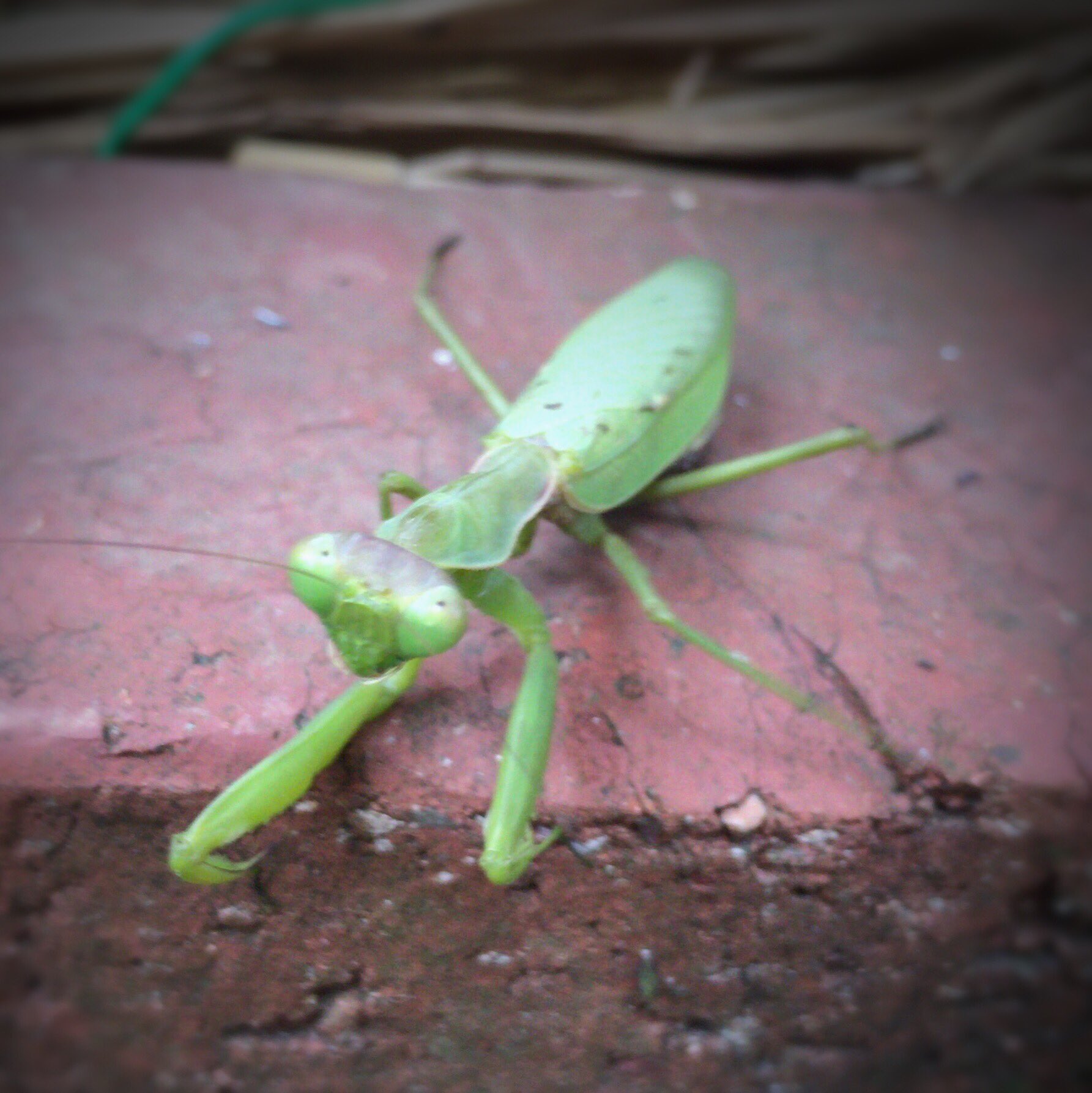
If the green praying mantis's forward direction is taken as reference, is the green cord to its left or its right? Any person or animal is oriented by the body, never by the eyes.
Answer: on its right

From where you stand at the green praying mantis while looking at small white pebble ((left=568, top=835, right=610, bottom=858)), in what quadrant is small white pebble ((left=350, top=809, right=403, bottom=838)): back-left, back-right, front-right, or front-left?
front-right

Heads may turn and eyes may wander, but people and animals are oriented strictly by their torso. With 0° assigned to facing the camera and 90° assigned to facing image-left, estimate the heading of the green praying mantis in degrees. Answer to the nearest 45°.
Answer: approximately 45°

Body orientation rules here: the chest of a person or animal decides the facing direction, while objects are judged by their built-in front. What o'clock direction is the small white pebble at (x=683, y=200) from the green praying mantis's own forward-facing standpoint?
The small white pebble is roughly at 5 o'clock from the green praying mantis.
